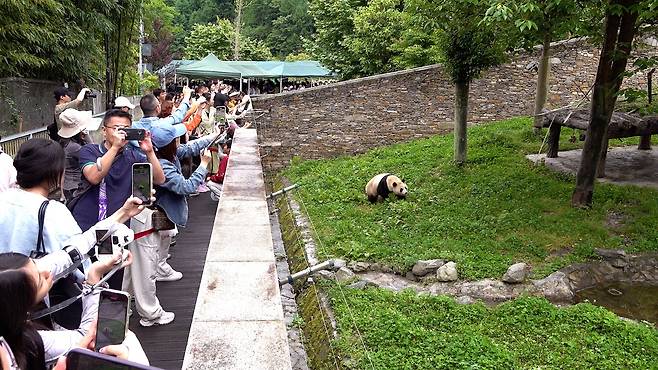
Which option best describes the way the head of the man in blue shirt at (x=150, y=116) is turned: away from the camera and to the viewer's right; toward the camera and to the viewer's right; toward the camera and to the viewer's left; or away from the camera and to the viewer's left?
away from the camera and to the viewer's right

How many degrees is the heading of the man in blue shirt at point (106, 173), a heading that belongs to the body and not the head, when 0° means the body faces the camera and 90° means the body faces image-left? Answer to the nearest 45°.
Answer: approximately 315°

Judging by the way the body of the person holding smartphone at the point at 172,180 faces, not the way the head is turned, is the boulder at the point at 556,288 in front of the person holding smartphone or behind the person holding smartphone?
in front

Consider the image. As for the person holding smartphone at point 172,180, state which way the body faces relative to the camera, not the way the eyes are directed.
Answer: to the viewer's right

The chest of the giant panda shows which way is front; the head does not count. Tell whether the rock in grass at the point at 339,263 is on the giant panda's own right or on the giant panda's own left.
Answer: on the giant panda's own right

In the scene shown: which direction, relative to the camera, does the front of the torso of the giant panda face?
to the viewer's right

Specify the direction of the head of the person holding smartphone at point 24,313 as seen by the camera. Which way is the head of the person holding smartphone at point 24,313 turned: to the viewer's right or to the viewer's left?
to the viewer's right

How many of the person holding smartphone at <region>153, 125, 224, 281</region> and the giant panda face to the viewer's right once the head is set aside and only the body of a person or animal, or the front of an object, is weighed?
2

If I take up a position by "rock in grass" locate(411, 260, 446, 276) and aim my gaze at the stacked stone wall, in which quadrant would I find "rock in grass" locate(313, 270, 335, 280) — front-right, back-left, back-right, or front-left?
back-left

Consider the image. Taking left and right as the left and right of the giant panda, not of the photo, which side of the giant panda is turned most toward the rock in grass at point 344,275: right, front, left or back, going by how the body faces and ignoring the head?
right
